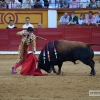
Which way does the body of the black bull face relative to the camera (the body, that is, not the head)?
to the viewer's left

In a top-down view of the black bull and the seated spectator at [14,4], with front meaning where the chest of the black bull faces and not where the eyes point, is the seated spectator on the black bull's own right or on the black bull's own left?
on the black bull's own right

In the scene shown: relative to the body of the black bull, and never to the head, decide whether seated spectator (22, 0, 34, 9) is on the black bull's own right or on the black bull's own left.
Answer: on the black bull's own right

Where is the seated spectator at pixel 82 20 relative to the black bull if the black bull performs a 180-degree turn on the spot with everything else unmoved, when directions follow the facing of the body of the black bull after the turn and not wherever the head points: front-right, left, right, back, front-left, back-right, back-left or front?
left

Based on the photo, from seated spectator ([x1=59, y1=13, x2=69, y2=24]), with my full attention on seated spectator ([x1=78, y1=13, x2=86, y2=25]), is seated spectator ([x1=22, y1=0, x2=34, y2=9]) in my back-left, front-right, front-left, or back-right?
back-left

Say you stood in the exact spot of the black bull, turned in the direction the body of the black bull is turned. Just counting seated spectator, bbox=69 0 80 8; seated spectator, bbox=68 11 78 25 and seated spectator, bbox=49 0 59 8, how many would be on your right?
3

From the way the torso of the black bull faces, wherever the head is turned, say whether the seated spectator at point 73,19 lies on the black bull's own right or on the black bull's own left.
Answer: on the black bull's own right
